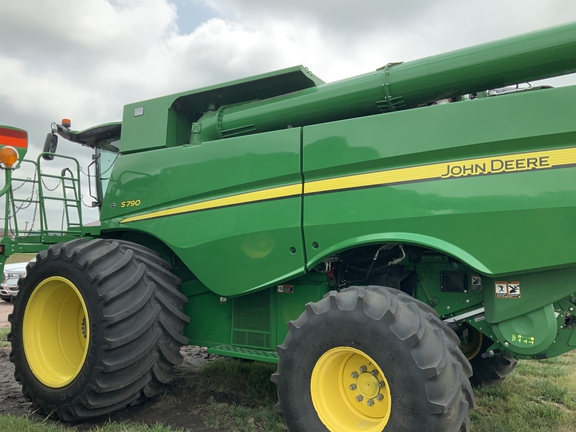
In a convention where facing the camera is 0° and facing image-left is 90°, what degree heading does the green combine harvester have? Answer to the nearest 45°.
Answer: approximately 135°
